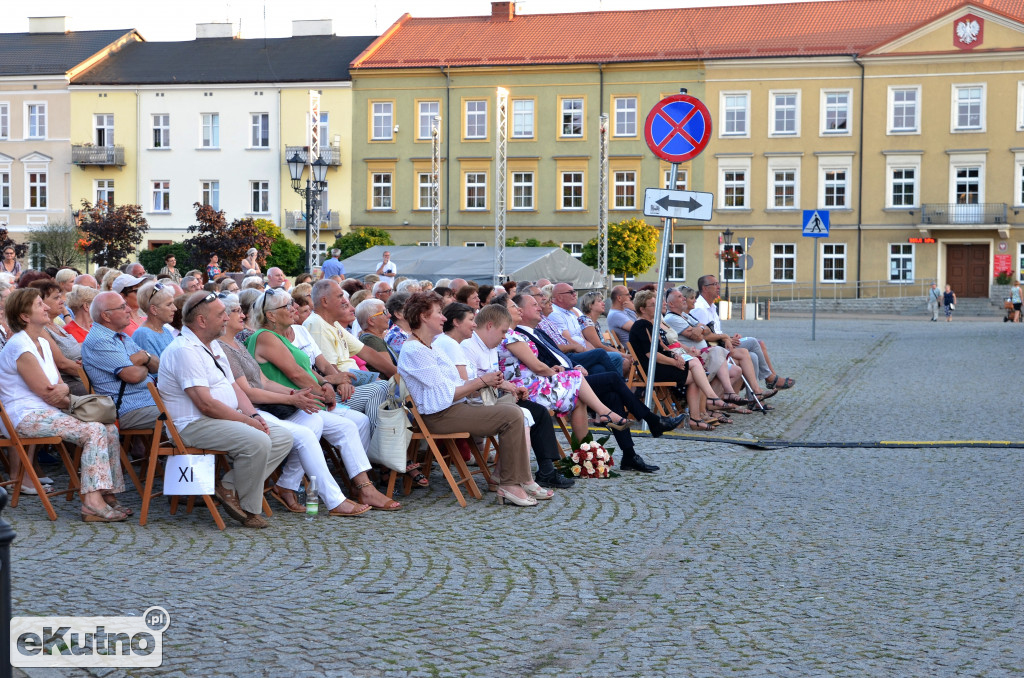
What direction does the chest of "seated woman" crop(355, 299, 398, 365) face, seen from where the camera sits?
to the viewer's right

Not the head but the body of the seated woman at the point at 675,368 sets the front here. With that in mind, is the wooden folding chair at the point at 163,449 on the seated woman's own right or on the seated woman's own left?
on the seated woman's own right

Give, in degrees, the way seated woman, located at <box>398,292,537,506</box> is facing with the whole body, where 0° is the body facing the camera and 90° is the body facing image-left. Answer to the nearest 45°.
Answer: approximately 270°

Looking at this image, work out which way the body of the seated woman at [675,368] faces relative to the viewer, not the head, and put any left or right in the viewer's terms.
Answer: facing to the right of the viewer

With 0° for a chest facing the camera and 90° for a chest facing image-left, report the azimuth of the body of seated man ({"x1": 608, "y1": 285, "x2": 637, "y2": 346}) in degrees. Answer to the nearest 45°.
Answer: approximately 270°

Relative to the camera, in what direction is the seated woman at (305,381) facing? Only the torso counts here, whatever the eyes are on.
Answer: to the viewer's right

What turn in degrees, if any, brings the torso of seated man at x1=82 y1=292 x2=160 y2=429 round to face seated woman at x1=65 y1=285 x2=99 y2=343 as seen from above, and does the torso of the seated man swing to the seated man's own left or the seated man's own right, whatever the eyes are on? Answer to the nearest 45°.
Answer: approximately 90° to the seated man's own left

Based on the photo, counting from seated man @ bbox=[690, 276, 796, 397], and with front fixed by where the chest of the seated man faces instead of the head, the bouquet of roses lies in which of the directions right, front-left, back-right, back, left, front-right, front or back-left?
right

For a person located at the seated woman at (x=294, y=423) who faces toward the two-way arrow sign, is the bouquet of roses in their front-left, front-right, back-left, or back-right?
front-right

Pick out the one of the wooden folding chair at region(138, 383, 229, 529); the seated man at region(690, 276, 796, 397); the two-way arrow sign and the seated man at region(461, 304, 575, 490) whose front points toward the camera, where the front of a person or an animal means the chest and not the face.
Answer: the two-way arrow sign

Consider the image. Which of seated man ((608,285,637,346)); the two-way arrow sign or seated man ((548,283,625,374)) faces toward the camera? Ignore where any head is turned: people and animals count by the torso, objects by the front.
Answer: the two-way arrow sign

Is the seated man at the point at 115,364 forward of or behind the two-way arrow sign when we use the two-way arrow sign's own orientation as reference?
forward

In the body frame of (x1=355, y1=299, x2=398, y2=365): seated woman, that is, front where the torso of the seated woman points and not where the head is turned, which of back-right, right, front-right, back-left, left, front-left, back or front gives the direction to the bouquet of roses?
front-right

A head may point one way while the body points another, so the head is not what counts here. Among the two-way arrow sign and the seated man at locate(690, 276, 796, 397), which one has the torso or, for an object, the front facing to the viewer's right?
the seated man

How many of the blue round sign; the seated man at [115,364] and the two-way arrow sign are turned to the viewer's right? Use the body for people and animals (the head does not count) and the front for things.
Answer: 1
